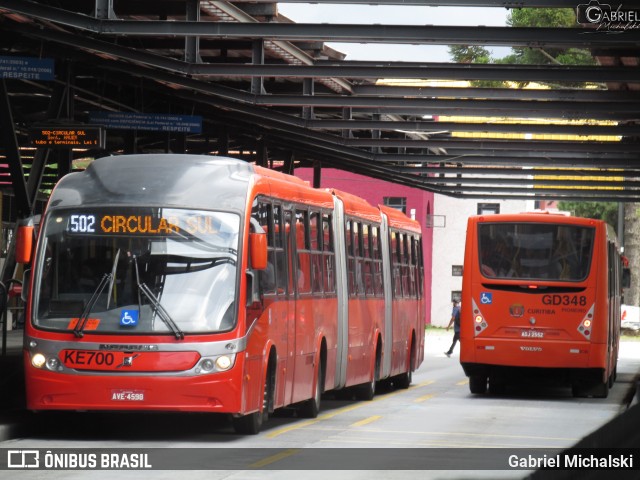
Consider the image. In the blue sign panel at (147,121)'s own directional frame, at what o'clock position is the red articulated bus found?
The red articulated bus is roughly at 12 o'clock from the blue sign panel.

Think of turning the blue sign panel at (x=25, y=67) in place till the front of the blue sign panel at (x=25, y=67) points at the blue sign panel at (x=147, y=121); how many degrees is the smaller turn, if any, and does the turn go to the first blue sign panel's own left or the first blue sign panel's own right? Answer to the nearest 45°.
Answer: approximately 135° to the first blue sign panel's own left

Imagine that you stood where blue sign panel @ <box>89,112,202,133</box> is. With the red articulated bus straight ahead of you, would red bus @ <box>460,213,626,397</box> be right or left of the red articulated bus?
left

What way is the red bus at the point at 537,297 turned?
away from the camera

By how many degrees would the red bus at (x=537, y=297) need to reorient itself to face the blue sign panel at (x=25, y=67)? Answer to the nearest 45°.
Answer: approximately 90° to its left

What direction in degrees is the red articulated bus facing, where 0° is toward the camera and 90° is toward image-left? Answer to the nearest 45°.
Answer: approximately 0°
